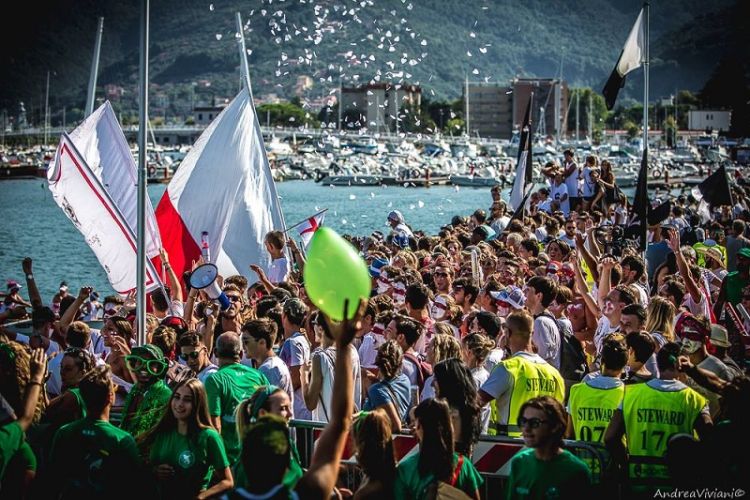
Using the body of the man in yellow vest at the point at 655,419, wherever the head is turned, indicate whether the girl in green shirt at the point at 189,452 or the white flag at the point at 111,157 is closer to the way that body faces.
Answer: the white flag

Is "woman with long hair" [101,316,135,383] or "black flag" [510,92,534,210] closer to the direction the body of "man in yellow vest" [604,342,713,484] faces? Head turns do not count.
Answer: the black flag

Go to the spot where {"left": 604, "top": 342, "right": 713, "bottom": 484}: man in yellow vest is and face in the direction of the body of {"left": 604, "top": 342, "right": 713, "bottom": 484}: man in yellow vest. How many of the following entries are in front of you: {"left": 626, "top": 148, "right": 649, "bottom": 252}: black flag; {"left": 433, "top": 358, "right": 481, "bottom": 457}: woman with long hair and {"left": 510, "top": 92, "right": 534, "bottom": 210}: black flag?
2

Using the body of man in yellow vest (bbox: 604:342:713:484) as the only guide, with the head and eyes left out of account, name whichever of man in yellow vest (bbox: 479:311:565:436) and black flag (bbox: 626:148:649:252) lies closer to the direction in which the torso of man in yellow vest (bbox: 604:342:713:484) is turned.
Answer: the black flag

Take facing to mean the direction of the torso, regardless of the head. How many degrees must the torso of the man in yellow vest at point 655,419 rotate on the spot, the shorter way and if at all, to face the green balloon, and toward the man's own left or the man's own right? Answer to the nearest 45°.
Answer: approximately 135° to the man's own left

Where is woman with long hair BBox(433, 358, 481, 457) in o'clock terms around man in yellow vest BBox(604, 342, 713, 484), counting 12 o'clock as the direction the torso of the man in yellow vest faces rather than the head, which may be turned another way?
The woman with long hair is roughly at 8 o'clock from the man in yellow vest.

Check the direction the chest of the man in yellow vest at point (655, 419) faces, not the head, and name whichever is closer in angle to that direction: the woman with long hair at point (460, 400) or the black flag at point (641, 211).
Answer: the black flag

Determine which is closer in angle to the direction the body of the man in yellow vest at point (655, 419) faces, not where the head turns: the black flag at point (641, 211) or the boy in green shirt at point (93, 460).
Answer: the black flag

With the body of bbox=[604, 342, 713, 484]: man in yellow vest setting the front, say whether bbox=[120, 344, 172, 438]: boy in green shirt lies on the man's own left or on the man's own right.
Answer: on the man's own left

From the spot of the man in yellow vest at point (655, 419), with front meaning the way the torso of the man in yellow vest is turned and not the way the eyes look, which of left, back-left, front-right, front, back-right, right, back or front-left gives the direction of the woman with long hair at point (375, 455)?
back-left

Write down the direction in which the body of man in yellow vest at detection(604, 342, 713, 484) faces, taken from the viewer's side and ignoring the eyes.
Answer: away from the camera

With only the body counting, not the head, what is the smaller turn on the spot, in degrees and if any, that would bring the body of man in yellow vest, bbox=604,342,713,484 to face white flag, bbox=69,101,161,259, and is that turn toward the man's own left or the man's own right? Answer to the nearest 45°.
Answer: approximately 45° to the man's own left

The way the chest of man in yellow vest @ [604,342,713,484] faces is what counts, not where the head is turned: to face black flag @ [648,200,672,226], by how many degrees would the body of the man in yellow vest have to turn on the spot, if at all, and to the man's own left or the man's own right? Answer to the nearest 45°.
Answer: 0° — they already face it

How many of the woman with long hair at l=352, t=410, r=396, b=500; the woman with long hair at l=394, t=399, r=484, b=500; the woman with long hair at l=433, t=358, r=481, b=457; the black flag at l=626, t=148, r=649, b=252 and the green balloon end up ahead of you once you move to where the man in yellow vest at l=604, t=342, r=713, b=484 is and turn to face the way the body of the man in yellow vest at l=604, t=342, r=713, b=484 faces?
1

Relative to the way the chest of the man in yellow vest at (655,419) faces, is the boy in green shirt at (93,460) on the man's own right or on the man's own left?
on the man's own left
